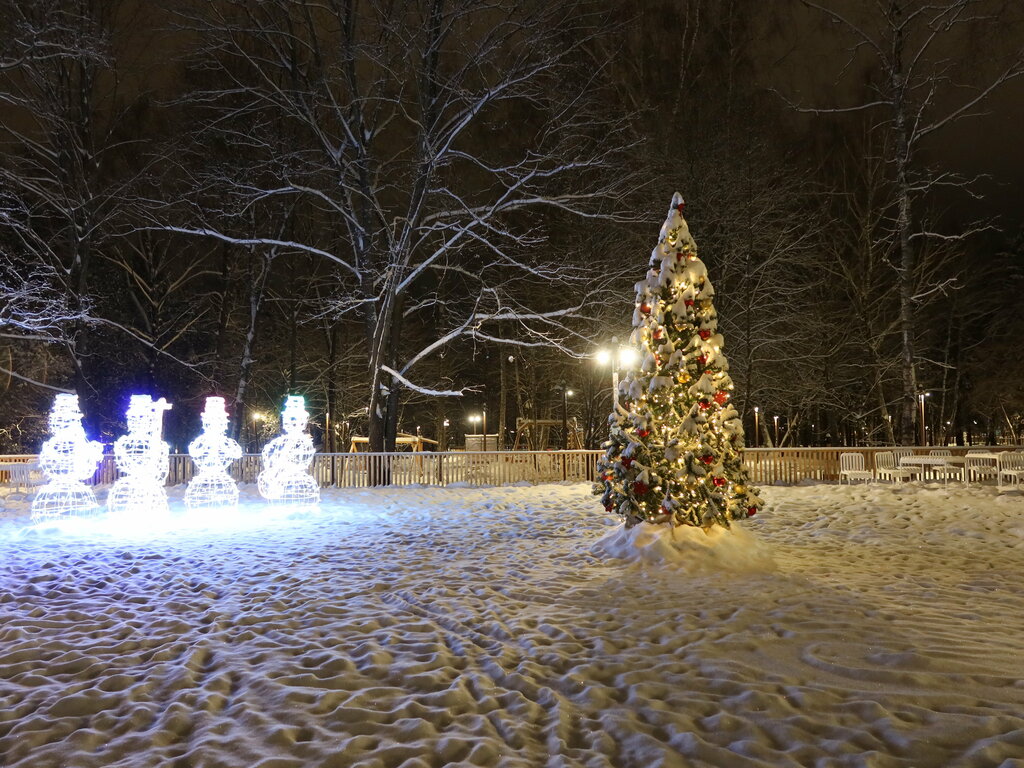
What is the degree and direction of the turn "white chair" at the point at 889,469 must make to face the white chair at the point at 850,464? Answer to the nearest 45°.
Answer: approximately 90° to its right

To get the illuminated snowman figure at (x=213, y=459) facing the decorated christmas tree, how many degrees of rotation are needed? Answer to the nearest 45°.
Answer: approximately 45° to its left

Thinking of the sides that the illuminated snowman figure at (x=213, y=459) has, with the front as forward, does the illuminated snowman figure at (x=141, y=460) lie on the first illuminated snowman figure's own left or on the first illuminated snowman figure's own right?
on the first illuminated snowman figure's own right

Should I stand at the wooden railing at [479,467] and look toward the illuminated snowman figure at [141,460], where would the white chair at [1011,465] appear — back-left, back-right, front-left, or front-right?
back-left

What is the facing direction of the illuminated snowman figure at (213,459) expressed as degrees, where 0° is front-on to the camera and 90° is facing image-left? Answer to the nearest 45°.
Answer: approximately 0°

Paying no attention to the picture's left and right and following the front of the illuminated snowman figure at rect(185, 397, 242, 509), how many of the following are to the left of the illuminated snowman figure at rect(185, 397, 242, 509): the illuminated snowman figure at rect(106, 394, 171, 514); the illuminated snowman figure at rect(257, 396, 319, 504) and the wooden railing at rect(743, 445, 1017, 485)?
2

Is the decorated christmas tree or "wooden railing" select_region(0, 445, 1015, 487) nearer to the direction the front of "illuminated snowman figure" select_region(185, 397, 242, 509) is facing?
the decorated christmas tree

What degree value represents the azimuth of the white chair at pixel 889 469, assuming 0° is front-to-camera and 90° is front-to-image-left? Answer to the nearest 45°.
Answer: approximately 315°
